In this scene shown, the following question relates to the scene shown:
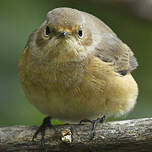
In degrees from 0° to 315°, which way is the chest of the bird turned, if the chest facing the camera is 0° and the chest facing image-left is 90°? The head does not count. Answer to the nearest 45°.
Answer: approximately 45°
